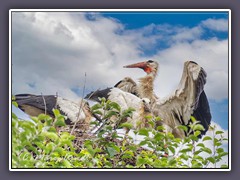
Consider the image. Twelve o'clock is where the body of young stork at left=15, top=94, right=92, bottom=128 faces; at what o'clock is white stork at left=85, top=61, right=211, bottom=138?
The white stork is roughly at 12 o'clock from the young stork.

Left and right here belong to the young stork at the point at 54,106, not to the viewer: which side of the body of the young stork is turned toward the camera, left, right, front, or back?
right
